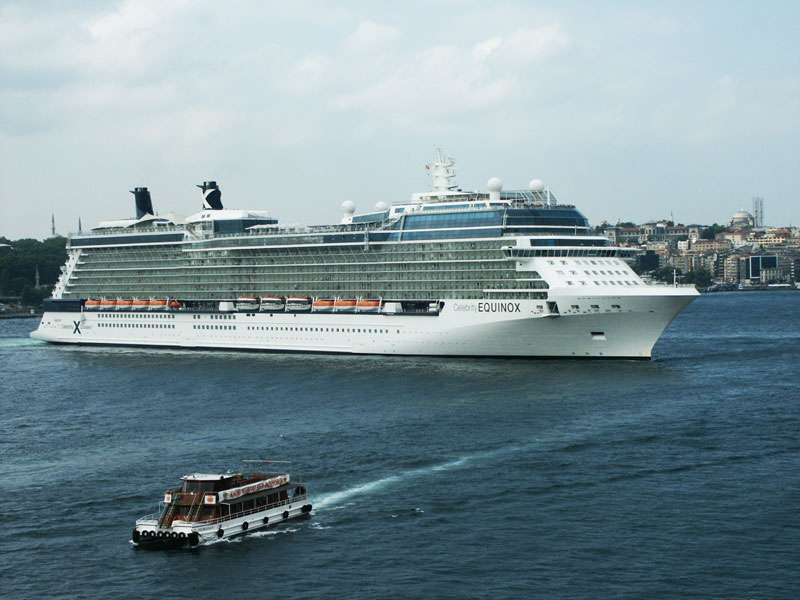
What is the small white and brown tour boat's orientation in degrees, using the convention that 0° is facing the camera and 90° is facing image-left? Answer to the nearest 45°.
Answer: approximately 45°
